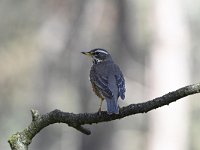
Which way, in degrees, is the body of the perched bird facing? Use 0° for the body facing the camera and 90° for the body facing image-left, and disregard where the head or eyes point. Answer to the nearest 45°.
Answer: approximately 135°
